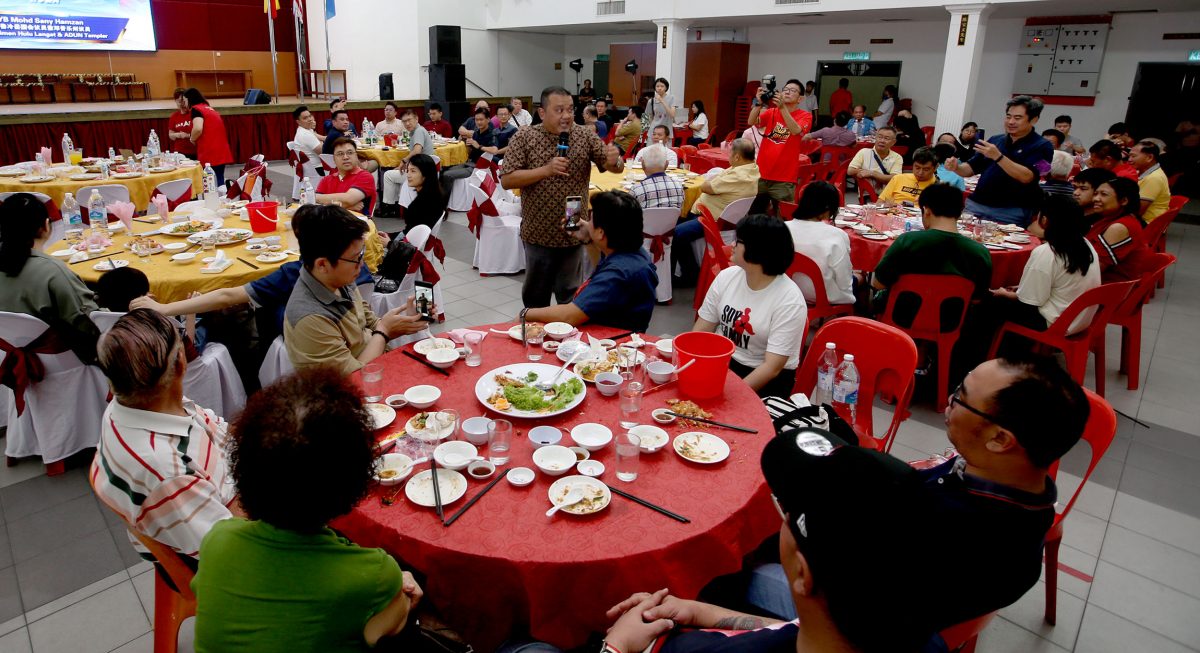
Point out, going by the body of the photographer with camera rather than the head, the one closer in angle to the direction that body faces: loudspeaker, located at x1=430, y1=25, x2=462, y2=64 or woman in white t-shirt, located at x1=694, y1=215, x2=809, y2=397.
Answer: the woman in white t-shirt

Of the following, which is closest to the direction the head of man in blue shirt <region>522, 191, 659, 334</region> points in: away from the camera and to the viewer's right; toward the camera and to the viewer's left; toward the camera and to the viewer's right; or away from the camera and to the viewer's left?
away from the camera and to the viewer's left

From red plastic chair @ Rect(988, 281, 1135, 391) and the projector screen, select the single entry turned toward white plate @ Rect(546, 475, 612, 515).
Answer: the projector screen

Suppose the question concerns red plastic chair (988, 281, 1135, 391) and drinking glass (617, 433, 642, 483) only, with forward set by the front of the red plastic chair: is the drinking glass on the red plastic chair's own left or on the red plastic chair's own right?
on the red plastic chair's own left

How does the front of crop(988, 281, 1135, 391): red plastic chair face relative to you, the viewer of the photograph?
facing away from the viewer and to the left of the viewer

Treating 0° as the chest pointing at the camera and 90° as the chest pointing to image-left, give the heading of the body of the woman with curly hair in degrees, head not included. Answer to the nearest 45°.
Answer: approximately 180°
